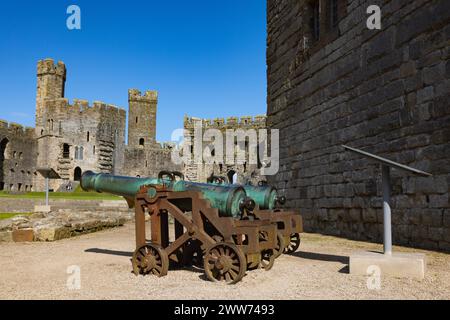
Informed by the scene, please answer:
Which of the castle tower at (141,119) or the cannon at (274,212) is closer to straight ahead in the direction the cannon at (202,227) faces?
the castle tower

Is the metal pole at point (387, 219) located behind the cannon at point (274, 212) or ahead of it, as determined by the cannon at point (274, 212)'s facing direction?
behind

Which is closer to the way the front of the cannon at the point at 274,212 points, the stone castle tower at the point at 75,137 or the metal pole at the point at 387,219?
the stone castle tower

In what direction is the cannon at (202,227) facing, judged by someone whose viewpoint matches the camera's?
facing away from the viewer and to the left of the viewer

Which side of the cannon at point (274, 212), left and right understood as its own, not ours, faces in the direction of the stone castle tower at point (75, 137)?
front

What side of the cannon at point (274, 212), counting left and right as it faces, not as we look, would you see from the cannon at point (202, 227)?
left

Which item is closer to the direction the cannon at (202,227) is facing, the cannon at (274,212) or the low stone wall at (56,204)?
the low stone wall

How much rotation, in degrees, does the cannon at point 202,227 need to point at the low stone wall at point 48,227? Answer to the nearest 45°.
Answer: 0° — it already faces it

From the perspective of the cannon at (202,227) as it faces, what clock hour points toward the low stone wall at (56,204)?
The low stone wall is roughly at 1 o'clock from the cannon.

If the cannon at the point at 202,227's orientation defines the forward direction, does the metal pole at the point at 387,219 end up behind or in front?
behind

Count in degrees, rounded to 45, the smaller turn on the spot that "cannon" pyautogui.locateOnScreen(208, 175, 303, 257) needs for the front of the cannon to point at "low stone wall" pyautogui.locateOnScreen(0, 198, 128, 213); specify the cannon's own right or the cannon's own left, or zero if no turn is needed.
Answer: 0° — it already faces it

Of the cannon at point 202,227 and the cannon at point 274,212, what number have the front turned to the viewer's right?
0

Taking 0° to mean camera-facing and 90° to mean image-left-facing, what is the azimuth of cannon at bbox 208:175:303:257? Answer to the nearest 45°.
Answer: approximately 135°

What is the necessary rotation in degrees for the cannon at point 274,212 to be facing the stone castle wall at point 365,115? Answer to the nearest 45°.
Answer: approximately 90° to its right

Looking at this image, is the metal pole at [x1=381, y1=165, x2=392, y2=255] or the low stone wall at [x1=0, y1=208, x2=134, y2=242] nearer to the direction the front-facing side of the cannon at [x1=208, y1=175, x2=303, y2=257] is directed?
the low stone wall

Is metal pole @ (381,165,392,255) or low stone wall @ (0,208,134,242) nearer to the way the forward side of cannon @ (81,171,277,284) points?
the low stone wall
